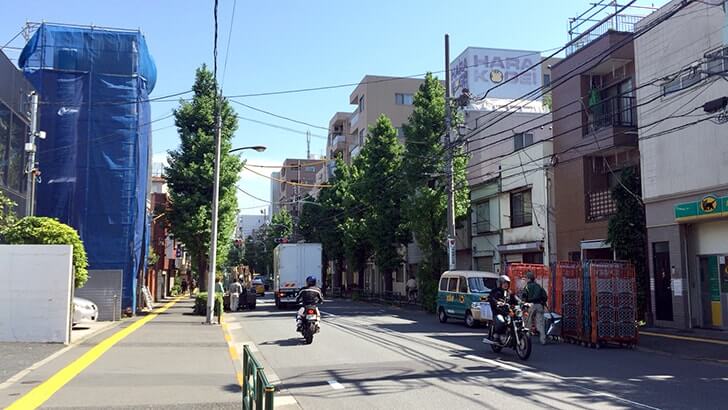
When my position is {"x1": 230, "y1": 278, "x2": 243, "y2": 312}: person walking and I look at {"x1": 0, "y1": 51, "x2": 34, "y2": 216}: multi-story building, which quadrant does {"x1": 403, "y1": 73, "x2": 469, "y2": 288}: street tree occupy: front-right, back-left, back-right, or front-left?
back-left

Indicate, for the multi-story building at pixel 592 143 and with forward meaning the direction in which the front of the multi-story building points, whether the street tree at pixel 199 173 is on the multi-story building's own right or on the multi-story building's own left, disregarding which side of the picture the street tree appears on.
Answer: on the multi-story building's own right

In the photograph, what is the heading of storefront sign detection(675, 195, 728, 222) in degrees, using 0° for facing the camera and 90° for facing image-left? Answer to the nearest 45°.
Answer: approximately 45°

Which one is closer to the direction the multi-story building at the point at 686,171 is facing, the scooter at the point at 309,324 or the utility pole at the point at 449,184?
the scooter

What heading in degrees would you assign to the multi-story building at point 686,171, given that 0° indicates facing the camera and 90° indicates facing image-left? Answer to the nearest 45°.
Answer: approximately 45°

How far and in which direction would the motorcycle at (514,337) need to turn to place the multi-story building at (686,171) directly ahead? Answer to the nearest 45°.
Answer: approximately 90° to its left

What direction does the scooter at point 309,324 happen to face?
away from the camera

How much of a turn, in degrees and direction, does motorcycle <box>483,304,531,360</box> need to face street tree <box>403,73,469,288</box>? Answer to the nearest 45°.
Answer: approximately 135° to its left

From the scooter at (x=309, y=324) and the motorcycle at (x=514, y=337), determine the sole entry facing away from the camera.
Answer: the scooter at (x=309, y=324)

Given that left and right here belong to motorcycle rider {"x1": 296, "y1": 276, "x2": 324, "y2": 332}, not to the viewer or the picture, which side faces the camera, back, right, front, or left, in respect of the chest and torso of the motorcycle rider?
back

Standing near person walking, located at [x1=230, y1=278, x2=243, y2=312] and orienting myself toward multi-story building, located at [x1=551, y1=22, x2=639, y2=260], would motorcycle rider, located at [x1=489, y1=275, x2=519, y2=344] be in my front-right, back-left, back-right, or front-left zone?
front-right

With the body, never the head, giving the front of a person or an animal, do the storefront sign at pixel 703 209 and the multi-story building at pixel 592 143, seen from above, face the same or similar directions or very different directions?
same or similar directions

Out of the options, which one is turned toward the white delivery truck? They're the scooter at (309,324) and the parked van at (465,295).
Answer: the scooter

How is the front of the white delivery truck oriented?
away from the camera
